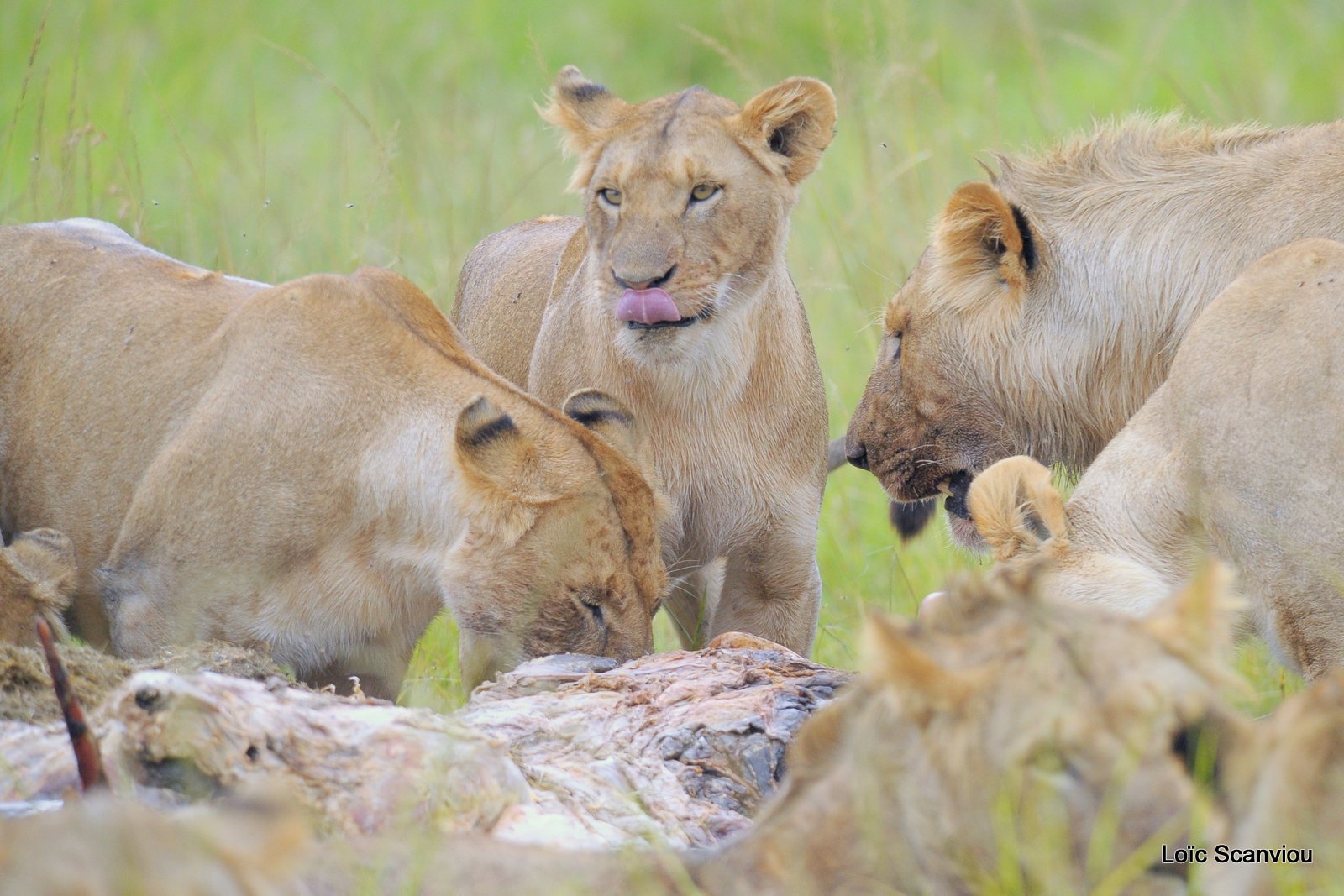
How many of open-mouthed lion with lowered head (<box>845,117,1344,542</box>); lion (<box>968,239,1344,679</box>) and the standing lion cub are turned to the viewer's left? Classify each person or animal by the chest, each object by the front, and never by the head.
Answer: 2

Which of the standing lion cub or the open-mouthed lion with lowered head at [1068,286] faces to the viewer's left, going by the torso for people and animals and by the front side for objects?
the open-mouthed lion with lowered head

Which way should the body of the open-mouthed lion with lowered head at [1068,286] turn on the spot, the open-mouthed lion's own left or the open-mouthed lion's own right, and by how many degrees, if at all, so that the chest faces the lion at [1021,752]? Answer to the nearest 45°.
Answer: approximately 90° to the open-mouthed lion's own left

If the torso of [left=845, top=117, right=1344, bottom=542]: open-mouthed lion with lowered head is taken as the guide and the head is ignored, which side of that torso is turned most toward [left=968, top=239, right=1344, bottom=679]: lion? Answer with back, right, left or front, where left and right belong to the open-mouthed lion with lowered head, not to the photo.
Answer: left

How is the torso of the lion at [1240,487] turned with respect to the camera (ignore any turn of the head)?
to the viewer's left

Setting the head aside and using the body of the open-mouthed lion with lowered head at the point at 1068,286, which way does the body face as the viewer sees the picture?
to the viewer's left

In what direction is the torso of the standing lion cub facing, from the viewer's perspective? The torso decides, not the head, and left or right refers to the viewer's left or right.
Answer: facing the viewer and to the right of the viewer

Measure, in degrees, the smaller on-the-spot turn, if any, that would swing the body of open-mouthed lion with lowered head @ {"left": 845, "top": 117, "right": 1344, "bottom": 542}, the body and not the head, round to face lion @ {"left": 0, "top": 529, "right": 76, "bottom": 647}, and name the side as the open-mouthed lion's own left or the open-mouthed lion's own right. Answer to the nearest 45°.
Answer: approximately 45° to the open-mouthed lion's own left

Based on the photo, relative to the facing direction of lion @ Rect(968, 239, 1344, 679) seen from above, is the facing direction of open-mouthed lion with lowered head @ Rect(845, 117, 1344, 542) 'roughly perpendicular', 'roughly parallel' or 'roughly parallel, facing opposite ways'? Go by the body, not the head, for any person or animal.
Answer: roughly parallel

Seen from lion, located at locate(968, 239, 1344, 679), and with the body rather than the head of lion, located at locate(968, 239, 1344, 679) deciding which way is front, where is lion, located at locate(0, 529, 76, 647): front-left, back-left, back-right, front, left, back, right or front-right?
front

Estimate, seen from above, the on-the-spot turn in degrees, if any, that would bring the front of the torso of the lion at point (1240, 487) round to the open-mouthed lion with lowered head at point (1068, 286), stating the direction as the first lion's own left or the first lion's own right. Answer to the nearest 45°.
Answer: approximately 90° to the first lion's own right

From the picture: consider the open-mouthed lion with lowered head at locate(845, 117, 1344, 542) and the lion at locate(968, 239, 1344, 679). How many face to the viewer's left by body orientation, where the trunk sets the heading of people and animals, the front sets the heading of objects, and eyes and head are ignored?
2

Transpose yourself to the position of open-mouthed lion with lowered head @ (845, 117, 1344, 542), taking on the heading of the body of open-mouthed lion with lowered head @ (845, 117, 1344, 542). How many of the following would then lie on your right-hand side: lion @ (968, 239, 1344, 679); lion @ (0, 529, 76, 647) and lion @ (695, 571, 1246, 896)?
0

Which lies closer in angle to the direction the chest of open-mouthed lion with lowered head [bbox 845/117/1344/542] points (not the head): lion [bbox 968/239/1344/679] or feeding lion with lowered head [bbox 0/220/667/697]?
the feeding lion with lowered head
